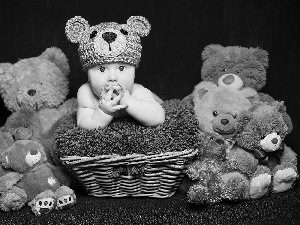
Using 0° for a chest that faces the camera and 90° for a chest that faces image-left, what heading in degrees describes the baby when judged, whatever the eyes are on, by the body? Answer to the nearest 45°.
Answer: approximately 0°

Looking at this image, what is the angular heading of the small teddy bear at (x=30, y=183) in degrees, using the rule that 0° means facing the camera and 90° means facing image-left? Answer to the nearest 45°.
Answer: approximately 315°
